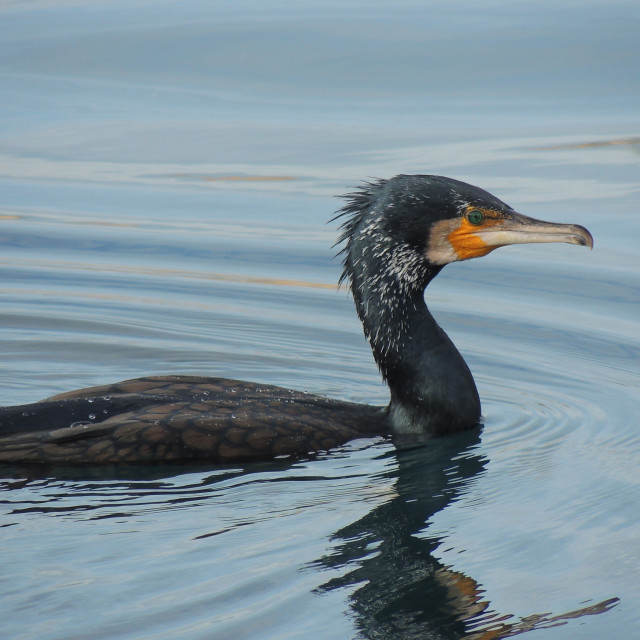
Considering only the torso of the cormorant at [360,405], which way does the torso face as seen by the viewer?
to the viewer's right
